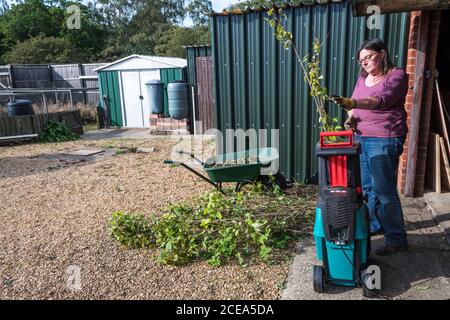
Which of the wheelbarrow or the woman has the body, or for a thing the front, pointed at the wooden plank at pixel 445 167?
the wheelbarrow

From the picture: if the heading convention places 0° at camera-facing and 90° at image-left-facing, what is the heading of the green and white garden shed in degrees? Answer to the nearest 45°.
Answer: approximately 45°

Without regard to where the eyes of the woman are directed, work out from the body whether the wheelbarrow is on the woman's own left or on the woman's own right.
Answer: on the woman's own right

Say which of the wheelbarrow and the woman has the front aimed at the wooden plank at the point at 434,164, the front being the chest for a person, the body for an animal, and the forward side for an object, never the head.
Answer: the wheelbarrow

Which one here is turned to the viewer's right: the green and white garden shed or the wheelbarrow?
the wheelbarrow

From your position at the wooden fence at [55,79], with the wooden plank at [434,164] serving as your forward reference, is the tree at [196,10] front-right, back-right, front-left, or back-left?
back-left

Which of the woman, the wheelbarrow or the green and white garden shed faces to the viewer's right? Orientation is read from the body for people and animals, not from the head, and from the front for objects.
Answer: the wheelbarrow

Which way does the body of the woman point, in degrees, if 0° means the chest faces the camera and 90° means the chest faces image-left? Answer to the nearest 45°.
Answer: approximately 45°

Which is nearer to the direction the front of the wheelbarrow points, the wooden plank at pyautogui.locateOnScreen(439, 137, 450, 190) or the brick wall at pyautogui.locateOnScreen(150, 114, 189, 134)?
the wooden plank

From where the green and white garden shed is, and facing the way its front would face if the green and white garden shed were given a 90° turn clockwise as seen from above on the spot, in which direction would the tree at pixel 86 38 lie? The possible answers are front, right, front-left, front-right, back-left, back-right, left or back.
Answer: front-right

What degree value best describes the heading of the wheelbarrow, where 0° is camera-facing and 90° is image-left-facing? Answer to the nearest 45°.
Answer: approximately 270°

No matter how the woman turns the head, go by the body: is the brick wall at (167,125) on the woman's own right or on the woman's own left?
on the woman's own right

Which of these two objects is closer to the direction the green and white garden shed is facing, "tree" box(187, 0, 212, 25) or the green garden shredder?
the green garden shredder
